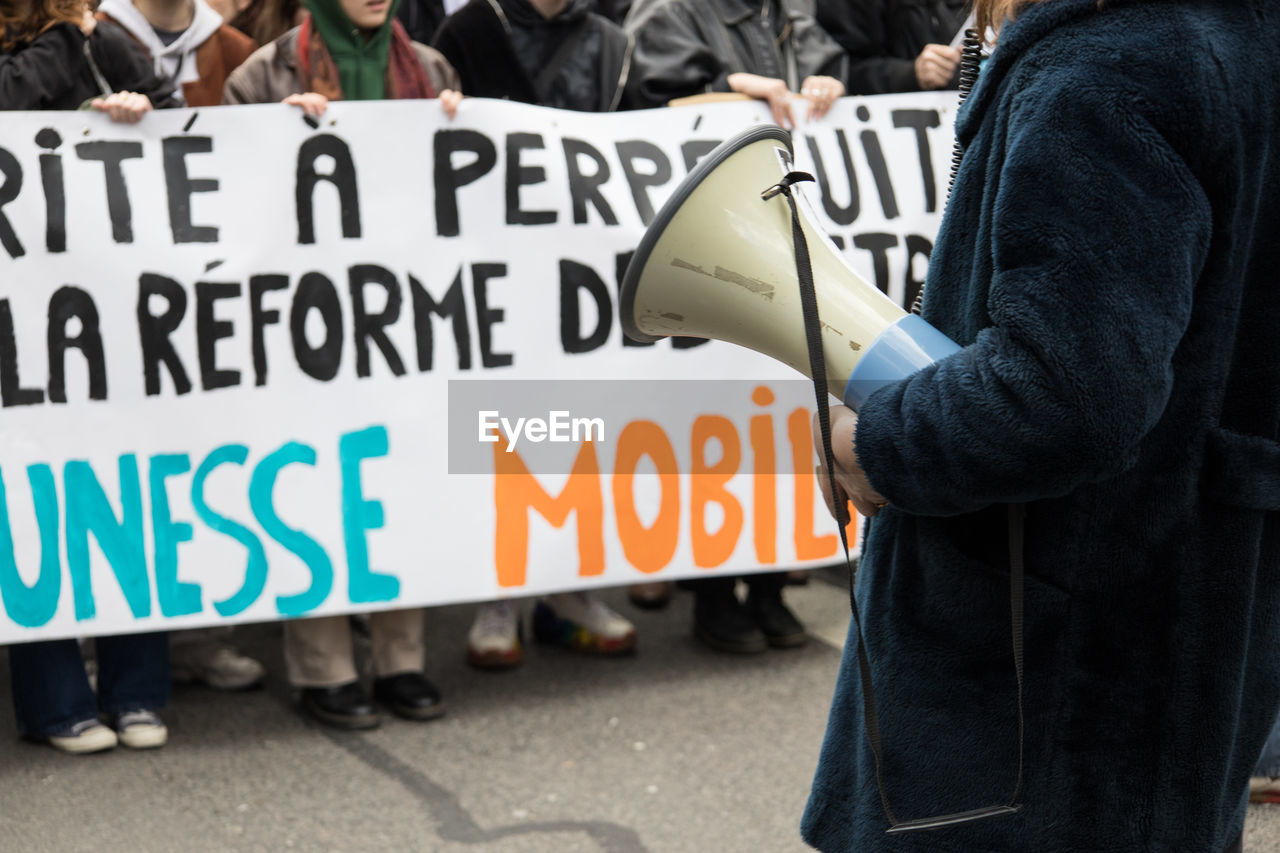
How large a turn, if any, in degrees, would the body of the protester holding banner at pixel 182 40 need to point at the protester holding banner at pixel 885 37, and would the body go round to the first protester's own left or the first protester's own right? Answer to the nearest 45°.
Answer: approximately 90° to the first protester's own left

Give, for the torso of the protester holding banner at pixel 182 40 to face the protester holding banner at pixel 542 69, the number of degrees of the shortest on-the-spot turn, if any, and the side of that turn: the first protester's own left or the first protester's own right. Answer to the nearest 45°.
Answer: approximately 90° to the first protester's own left

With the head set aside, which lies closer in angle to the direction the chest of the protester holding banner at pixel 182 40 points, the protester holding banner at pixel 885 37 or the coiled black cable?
the coiled black cable

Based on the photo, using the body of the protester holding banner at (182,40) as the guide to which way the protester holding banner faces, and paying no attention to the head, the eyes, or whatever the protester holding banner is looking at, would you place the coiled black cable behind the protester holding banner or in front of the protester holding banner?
in front

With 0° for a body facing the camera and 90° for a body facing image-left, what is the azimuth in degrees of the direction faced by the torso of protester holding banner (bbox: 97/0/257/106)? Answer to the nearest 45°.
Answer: approximately 0°
